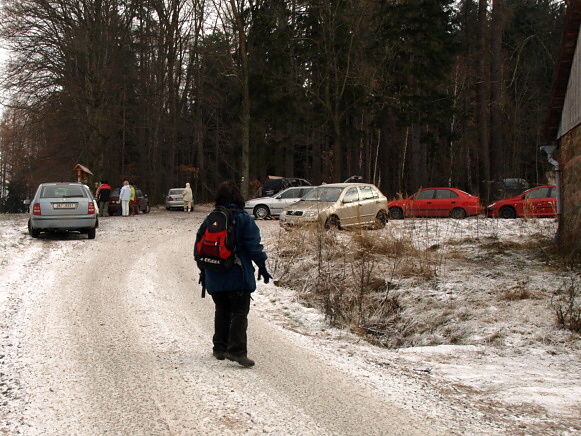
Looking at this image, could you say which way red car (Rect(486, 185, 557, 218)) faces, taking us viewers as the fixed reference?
facing to the left of the viewer

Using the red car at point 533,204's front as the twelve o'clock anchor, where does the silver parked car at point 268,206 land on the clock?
The silver parked car is roughly at 12 o'clock from the red car.

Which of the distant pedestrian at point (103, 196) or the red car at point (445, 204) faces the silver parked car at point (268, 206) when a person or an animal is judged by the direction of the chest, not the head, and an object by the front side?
the red car

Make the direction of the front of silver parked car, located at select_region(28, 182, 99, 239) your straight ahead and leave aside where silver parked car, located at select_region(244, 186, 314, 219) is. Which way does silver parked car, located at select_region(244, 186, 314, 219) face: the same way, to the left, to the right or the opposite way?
to the left

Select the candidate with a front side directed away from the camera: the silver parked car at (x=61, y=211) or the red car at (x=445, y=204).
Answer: the silver parked car

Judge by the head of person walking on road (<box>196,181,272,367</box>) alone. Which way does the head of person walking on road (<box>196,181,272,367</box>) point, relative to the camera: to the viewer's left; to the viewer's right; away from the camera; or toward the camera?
away from the camera

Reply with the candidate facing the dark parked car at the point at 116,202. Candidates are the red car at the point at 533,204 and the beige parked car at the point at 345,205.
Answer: the red car

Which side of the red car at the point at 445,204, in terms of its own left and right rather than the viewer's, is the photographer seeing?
left

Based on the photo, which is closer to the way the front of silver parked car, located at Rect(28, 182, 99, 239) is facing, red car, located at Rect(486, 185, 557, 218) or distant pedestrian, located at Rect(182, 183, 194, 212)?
the distant pedestrian

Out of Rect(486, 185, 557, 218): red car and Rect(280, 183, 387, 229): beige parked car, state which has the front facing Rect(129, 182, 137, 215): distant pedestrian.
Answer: the red car

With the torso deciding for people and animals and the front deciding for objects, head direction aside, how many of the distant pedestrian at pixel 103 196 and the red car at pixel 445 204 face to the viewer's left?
1

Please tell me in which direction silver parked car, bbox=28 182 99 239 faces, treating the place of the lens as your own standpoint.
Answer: facing away from the viewer
